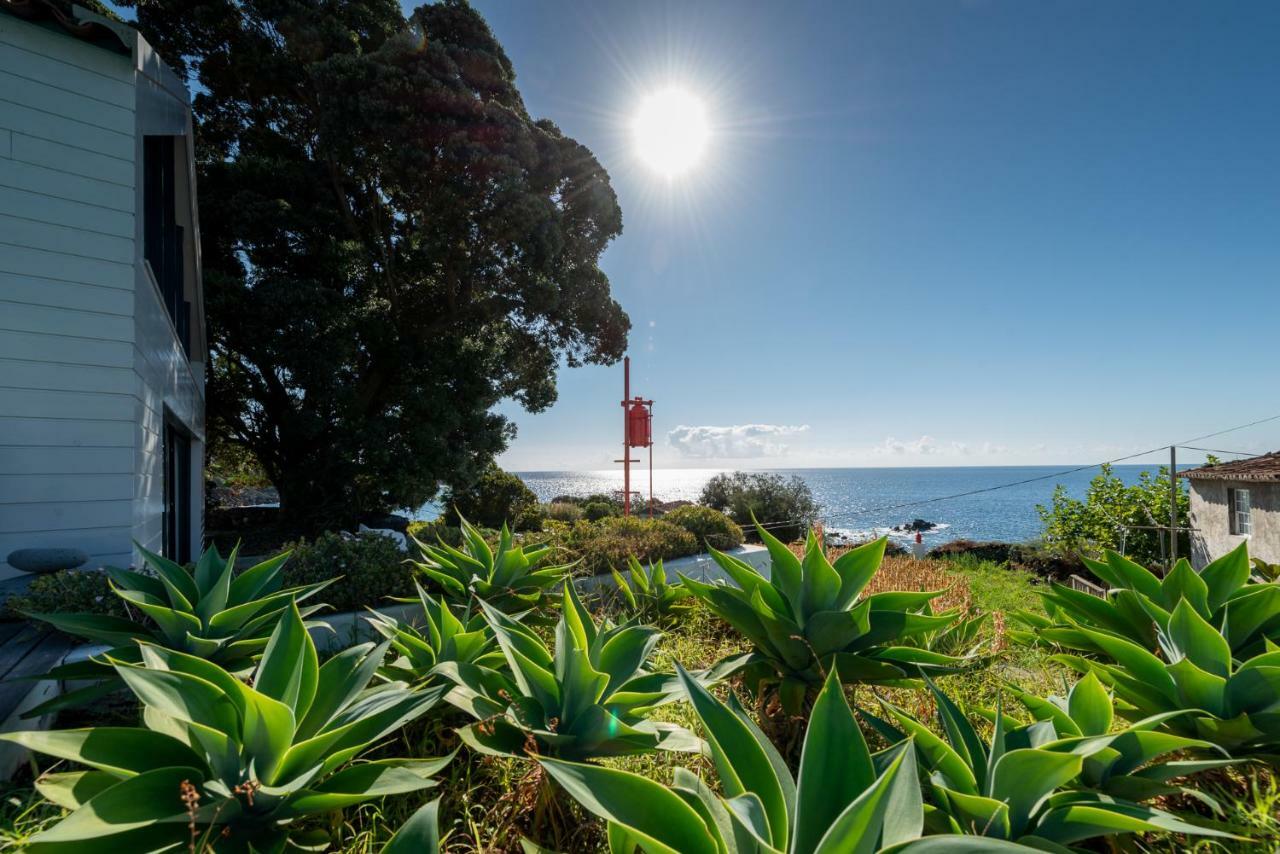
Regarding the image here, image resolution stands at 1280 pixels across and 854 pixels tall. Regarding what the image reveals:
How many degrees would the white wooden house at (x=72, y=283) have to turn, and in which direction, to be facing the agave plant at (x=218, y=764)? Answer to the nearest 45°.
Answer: approximately 90° to its right

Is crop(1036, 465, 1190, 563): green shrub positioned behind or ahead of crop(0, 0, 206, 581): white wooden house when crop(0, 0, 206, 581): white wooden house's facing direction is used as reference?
ahead

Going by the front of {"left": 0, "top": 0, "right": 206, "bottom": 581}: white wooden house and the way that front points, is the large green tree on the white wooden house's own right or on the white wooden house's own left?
on the white wooden house's own left

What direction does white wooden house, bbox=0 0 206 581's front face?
to the viewer's right

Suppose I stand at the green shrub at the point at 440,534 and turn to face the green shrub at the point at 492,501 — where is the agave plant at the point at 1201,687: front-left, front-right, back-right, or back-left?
back-right

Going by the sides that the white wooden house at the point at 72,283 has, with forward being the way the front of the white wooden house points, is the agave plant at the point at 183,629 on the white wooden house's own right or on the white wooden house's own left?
on the white wooden house's own right
